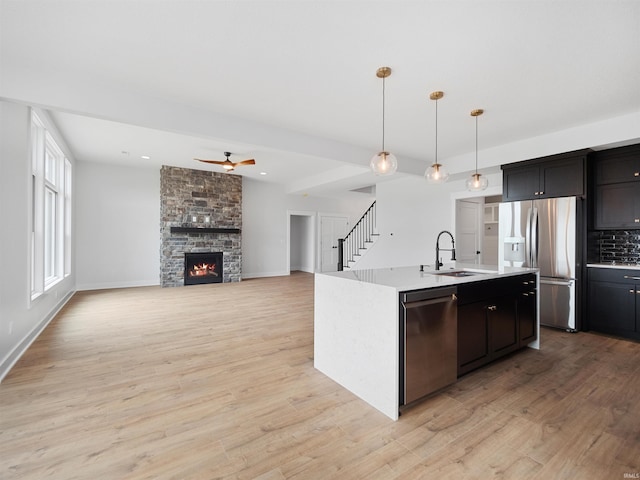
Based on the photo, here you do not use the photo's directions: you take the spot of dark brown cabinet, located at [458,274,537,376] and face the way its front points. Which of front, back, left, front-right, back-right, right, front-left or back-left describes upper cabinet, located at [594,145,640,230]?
left

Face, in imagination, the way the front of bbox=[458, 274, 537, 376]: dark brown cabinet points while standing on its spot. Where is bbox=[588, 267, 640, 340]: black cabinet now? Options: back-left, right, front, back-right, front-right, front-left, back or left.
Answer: left

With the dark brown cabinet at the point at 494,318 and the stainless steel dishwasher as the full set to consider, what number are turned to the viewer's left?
0

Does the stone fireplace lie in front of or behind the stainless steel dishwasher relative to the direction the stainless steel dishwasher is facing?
behind

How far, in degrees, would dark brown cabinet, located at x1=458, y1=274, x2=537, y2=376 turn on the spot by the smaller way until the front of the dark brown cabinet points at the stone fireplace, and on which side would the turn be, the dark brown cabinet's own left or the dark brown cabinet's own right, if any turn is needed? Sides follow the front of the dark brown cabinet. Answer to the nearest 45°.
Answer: approximately 135° to the dark brown cabinet's own right

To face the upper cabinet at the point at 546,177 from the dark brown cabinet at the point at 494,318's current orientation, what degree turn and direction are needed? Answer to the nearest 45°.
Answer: approximately 135° to its left

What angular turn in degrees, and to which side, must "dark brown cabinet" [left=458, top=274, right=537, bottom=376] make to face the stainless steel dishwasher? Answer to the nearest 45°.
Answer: approximately 90° to its right

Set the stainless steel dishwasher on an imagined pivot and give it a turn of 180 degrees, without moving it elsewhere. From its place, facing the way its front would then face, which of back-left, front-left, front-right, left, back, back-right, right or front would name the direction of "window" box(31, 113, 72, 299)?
front-left

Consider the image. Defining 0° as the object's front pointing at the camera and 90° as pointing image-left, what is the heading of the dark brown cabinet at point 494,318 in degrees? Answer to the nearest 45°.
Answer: approximately 315°

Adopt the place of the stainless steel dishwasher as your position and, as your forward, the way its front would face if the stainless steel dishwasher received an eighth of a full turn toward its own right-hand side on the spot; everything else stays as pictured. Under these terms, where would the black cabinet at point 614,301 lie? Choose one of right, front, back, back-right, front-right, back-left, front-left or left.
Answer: back-left

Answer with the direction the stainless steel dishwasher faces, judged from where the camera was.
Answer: facing the viewer and to the right of the viewer
